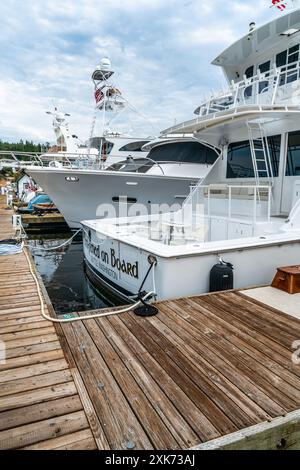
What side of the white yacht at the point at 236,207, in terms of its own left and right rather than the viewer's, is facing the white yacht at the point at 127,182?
left

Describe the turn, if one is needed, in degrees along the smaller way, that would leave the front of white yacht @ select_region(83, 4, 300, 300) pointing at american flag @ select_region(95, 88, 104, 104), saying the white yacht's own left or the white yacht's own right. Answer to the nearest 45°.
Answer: approximately 90° to the white yacht's own left

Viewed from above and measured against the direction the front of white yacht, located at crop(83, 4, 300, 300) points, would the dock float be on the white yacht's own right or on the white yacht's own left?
on the white yacht's own left

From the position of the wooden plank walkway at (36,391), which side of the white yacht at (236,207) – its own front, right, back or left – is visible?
back

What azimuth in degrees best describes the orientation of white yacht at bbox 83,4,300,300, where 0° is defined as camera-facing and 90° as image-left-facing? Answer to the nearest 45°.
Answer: approximately 225°
